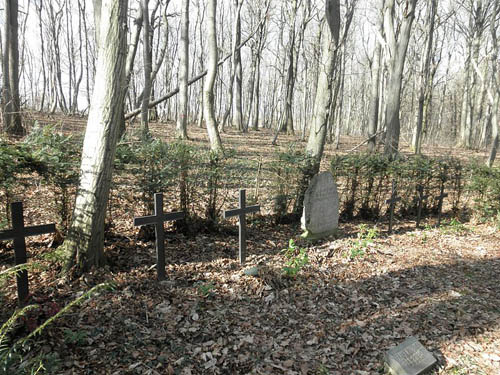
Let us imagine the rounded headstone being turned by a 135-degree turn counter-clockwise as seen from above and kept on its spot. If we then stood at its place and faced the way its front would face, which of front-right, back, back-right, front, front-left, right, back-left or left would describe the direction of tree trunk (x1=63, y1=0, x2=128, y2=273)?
back-left

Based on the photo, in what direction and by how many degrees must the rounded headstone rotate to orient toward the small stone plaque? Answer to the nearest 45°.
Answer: approximately 45° to its right

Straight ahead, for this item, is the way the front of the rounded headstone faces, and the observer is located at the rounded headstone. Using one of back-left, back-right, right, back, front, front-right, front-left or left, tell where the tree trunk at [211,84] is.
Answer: back

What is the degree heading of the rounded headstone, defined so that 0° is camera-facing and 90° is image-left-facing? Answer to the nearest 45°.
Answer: approximately 315°

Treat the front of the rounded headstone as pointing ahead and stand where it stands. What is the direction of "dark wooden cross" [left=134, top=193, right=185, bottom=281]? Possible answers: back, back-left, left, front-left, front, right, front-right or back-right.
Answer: right

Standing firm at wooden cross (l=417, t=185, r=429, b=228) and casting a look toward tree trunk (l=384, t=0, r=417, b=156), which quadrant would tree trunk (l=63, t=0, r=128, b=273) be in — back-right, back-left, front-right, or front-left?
back-left

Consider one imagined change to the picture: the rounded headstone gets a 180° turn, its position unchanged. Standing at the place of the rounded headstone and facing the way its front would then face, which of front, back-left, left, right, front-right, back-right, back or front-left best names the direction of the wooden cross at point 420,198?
right

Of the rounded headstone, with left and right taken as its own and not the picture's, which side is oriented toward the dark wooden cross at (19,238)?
right

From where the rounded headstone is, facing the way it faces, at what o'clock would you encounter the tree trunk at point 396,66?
The tree trunk is roughly at 8 o'clock from the rounded headstone.

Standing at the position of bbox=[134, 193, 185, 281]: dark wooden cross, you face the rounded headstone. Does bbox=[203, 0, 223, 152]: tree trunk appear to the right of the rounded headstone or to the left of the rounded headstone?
left
